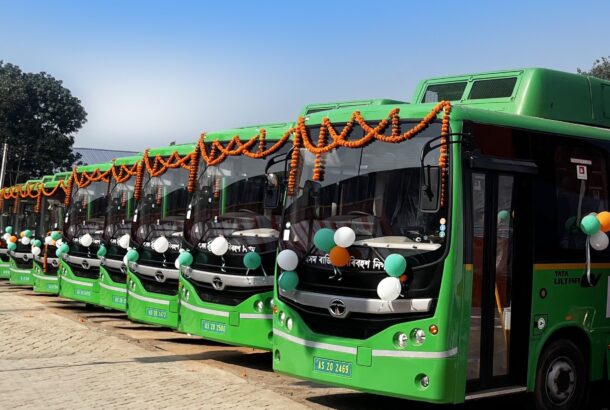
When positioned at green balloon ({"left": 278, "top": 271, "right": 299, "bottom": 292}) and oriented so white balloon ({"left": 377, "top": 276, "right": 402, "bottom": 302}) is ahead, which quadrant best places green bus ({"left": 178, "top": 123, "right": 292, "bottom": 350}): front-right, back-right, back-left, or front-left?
back-left

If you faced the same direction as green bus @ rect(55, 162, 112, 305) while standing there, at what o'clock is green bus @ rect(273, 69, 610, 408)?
green bus @ rect(273, 69, 610, 408) is roughly at 10 o'clock from green bus @ rect(55, 162, 112, 305).

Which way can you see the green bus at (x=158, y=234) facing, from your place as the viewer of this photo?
facing the viewer and to the left of the viewer

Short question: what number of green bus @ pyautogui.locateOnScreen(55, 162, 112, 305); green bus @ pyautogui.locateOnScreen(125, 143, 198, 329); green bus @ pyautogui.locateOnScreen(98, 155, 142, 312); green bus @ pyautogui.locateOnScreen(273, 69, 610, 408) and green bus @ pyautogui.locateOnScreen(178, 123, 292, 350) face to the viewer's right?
0

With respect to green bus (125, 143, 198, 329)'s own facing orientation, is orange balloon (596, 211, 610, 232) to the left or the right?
on its left

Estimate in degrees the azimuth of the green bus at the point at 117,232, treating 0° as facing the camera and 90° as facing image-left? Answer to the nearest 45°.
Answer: approximately 45°

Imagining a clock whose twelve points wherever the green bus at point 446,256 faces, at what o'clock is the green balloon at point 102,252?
The green balloon is roughly at 3 o'clock from the green bus.

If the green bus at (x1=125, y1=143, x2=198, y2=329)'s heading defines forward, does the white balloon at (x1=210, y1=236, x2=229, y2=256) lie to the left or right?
on its left

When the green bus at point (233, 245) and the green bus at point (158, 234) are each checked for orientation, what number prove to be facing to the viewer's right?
0

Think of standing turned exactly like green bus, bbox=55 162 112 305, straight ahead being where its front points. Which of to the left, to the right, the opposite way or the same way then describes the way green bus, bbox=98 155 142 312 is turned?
the same way

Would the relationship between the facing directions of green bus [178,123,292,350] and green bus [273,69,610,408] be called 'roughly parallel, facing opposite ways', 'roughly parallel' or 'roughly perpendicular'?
roughly parallel

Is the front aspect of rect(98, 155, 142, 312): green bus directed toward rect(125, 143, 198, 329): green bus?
no

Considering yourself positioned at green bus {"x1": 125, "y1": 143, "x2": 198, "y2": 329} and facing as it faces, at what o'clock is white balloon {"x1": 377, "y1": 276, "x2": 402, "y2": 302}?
The white balloon is roughly at 10 o'clock from the green bus.

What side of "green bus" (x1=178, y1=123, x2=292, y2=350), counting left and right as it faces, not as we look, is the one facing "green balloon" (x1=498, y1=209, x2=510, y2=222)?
left

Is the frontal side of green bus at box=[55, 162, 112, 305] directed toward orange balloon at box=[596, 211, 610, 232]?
no

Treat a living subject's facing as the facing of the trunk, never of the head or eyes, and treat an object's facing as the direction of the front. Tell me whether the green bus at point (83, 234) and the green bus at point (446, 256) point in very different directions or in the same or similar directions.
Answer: same or similar directions

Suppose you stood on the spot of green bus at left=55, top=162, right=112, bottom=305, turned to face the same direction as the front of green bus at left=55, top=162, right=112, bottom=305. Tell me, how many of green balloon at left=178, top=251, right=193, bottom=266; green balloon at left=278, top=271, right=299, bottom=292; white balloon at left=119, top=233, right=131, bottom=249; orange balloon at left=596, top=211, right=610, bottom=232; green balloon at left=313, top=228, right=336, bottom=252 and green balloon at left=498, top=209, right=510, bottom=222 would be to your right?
0

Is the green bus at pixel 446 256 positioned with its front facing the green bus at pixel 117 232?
no
